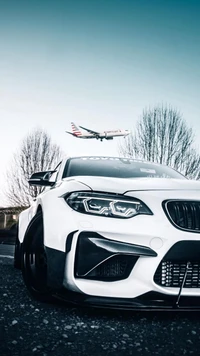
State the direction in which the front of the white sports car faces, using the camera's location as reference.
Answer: facing the viewer and to the right of the viewer

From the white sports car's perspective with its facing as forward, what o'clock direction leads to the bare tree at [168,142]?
The bare tree is roughly at 8 o'clock from the white sports car.
